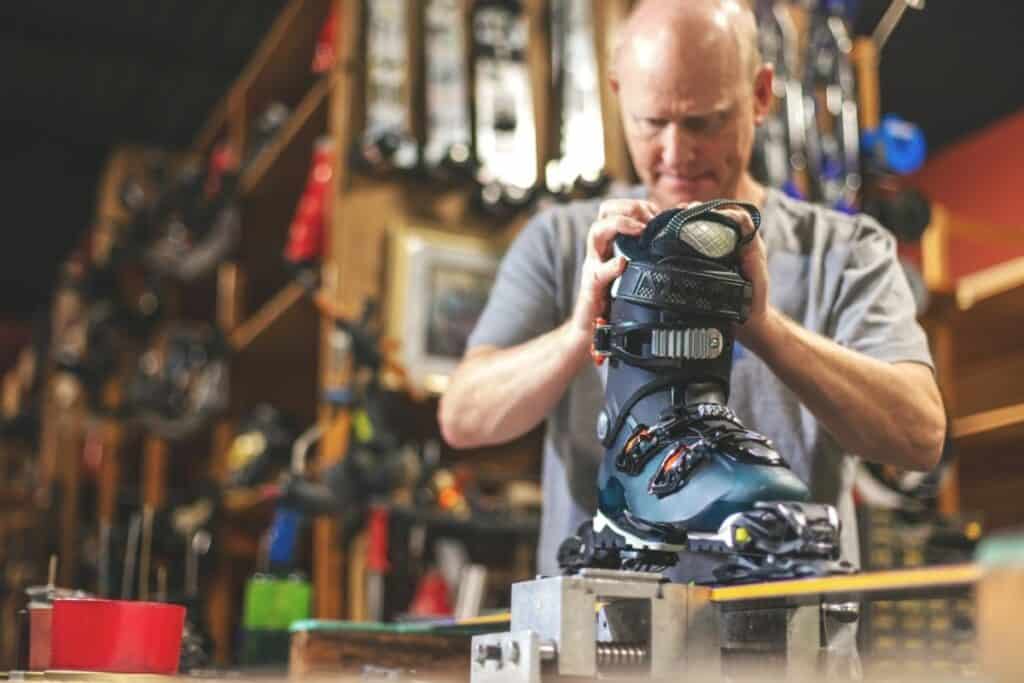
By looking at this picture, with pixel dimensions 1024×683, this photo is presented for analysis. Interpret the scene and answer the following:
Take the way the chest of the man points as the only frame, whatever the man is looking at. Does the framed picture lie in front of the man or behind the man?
behind

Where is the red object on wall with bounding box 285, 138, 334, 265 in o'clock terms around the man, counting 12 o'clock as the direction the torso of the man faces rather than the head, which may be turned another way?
The red object on wall is roughly at 5 o'clock from the man.

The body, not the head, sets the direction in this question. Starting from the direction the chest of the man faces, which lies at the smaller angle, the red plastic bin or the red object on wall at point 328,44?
the red plastic bin

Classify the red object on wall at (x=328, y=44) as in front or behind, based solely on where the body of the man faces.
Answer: behind

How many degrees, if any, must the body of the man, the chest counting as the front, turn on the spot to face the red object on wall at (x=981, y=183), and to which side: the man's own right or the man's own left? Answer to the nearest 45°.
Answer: approximately 180°

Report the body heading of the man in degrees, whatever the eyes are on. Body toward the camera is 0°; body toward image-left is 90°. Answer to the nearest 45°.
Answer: approximately 0°

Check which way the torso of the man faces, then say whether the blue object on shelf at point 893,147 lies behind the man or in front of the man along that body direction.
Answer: behind

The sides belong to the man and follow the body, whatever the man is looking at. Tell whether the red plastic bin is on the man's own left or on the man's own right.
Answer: on the man's own right
